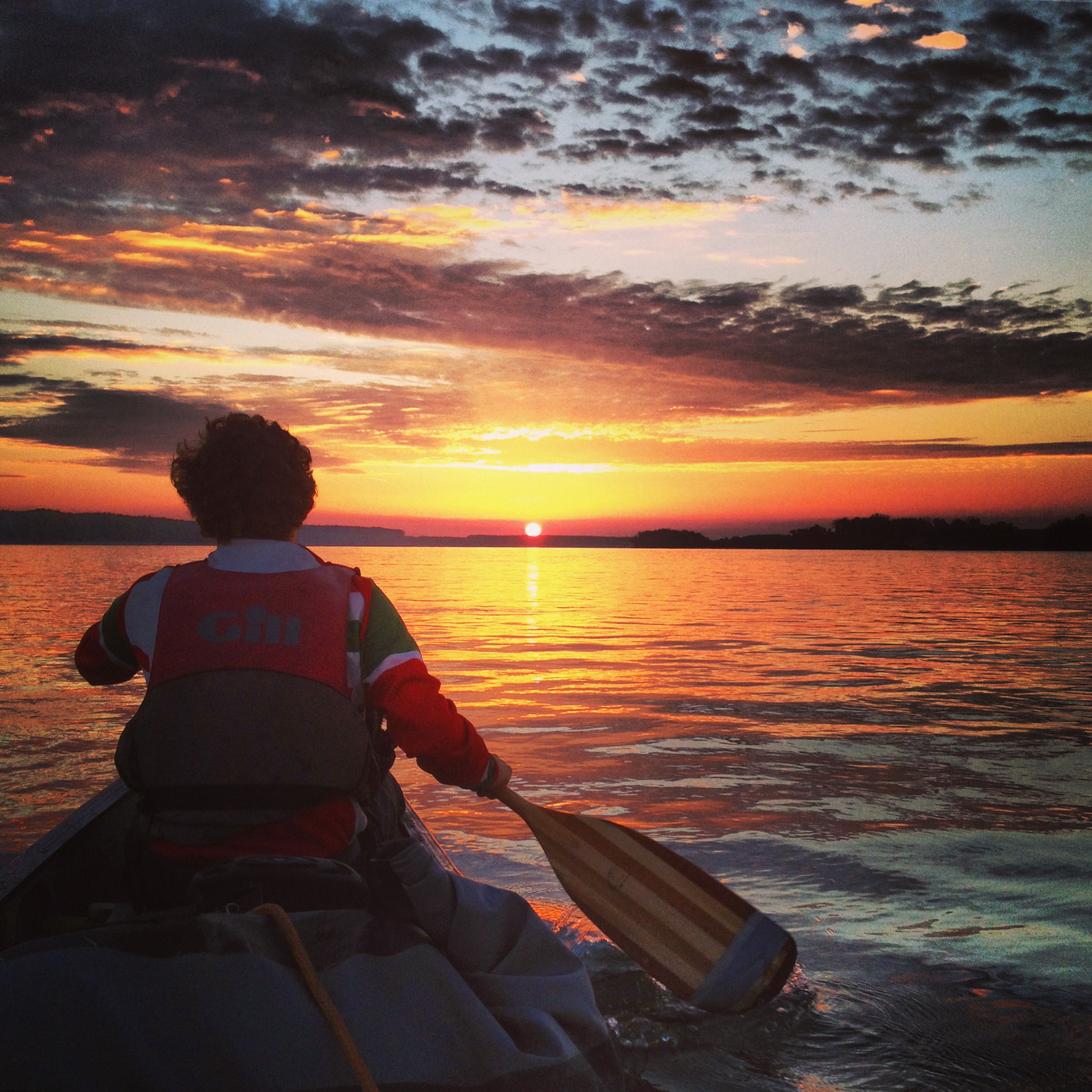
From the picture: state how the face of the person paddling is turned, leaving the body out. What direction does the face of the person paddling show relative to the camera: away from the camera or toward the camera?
away from the camera

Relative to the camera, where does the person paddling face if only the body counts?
away from the camera
